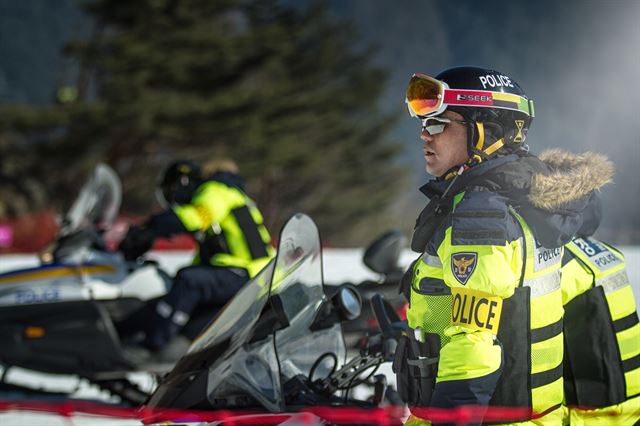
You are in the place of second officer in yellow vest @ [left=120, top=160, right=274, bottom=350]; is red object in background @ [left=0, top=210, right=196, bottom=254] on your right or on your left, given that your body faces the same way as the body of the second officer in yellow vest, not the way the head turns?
on your right

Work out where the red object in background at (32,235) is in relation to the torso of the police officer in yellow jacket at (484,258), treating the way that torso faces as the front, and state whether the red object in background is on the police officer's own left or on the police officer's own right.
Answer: on the police officer's own right

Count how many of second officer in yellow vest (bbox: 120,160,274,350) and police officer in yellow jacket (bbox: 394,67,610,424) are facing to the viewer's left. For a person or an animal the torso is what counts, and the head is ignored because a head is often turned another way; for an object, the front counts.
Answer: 2

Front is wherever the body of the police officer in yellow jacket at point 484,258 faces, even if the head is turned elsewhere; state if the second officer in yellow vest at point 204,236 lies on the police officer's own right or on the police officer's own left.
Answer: on the police officer's own right

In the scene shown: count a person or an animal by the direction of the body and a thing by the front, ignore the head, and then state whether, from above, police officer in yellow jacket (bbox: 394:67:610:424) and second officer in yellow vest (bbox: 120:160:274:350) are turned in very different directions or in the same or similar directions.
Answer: same or similar directions

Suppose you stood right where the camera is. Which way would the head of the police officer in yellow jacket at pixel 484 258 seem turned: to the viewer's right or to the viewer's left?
to the viewer's left

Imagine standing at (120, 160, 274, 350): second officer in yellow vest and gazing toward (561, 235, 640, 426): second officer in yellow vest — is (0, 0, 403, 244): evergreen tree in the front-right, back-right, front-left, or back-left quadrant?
back-left

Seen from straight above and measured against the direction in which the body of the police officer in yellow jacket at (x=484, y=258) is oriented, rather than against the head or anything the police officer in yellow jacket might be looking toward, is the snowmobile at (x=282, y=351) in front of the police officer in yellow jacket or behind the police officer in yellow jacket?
in front

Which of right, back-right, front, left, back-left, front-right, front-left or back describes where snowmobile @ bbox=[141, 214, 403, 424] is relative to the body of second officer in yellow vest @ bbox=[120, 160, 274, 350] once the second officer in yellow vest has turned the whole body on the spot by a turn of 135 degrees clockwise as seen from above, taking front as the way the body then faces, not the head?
back-right

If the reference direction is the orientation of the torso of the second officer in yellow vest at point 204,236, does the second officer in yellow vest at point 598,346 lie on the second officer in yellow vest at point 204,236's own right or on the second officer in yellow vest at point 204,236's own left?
on the second officer in yellow vest at point 204,236's own left

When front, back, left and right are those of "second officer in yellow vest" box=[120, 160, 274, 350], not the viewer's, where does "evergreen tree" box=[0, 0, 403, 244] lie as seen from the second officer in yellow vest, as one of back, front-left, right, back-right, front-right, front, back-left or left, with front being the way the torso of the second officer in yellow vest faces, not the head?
right

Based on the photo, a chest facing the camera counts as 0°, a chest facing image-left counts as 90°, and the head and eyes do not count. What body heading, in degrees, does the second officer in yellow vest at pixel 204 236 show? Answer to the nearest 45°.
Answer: approximately 90°

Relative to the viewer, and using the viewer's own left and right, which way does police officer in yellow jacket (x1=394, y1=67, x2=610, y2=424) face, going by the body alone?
facing to the left of the viewer
